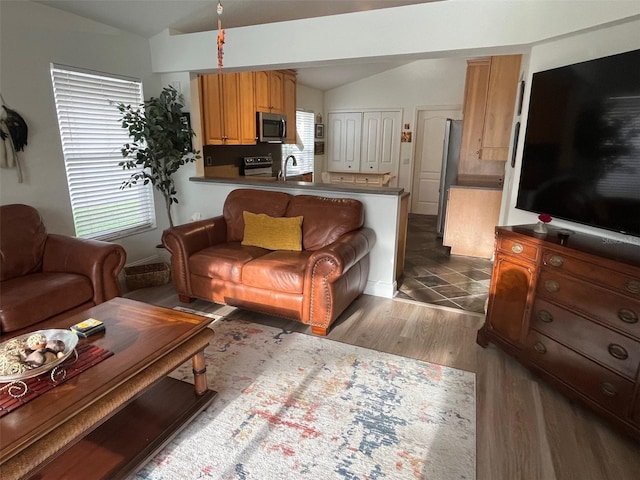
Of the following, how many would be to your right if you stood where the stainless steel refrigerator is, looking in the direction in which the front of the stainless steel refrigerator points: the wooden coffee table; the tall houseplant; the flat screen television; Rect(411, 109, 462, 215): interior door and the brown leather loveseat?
1

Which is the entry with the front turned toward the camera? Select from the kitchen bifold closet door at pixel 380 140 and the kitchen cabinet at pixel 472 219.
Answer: the kitchen bifold closet door at pixel 380 140

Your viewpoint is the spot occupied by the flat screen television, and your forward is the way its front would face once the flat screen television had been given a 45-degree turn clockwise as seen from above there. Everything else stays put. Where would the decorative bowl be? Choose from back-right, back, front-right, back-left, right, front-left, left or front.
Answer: front-left

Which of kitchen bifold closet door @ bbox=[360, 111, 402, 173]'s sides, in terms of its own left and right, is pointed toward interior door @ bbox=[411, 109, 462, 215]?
left

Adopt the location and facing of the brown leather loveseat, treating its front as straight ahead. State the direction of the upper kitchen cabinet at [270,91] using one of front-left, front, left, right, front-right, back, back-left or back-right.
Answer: back-right

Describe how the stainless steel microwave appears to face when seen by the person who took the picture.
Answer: facing the viewer and to the right of the viewer

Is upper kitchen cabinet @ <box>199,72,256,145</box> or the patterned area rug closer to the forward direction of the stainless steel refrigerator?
the upper kitchen cabinet

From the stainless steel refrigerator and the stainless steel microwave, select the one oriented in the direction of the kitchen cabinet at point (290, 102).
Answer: the stainless steel refrigerator

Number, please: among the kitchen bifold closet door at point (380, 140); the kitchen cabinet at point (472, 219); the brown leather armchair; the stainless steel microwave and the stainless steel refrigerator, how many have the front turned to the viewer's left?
2

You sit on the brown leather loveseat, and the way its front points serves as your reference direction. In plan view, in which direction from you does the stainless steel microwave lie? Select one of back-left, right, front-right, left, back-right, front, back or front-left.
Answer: back-right

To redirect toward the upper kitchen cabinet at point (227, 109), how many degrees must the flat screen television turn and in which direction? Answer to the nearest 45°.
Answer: approximately 45° to its right

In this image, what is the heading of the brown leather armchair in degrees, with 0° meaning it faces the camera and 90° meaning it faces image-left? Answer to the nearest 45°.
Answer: approximately 315°

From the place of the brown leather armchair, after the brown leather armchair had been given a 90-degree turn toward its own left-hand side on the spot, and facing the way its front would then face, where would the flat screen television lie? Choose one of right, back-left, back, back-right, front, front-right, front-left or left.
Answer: right

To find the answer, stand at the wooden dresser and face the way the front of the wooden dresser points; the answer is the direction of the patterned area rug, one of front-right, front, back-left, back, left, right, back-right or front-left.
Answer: front

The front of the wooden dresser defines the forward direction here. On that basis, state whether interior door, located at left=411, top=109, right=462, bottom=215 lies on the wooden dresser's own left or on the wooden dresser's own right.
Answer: on the wooden dresser's own right

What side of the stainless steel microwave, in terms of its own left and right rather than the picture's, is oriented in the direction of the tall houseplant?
right

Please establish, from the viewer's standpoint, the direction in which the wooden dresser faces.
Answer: facing the viewer and to the left of the viewer

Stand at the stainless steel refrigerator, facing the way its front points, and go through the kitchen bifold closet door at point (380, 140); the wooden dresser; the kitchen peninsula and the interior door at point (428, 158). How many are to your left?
2

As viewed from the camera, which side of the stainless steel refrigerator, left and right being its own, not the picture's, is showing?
left
